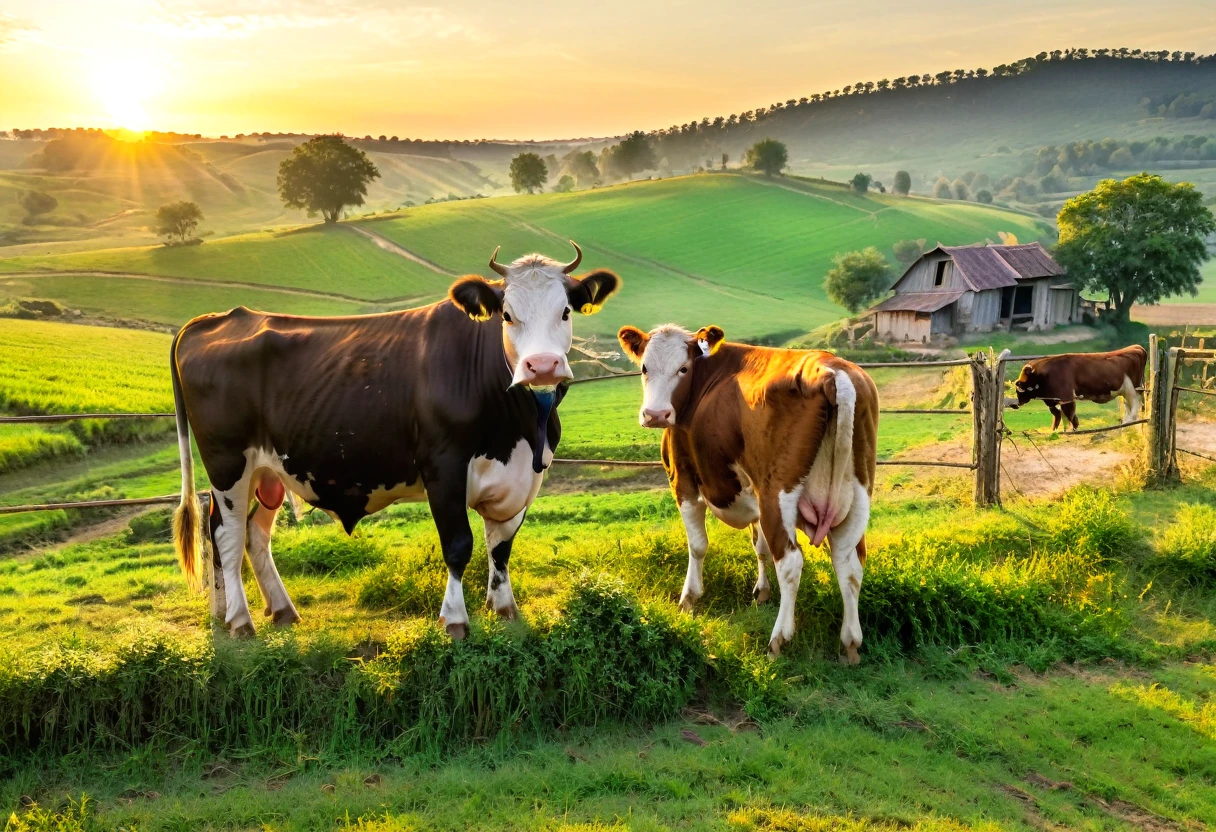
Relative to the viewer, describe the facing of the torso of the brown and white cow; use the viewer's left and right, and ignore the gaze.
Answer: facing away from the viewer and to the left of the viewer

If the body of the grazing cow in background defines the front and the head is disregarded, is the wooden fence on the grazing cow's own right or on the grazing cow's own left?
on the grazing cow's own left

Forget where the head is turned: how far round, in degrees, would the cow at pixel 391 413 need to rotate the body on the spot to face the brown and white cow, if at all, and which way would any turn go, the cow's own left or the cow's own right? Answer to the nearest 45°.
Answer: approximately 45° to the cow's own left

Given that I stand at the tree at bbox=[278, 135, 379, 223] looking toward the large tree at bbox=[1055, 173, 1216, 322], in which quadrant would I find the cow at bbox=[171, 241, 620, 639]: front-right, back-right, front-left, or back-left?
front-right

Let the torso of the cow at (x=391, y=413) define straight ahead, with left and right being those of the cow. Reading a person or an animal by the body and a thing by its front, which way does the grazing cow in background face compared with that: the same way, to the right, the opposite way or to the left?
the opposite way

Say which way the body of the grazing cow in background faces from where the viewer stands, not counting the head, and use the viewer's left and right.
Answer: facing to the left of the viewer

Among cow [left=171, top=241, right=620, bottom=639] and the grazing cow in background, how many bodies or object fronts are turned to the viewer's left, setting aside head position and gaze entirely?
1

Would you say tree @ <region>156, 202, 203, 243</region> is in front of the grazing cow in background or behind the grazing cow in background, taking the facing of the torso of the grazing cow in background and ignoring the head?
in front

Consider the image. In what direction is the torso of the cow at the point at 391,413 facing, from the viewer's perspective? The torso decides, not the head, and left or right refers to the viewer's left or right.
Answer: facing the viewer and to the right of the viewer

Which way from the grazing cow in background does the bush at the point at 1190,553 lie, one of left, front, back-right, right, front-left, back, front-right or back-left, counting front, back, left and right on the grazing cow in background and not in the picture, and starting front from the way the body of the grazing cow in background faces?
left

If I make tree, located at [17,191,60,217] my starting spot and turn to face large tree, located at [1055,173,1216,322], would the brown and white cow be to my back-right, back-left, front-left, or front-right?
front-right

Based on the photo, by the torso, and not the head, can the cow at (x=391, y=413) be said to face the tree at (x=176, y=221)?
no

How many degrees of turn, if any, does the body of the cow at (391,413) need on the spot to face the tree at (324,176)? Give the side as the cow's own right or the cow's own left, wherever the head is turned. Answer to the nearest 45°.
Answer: approximately 135° to the cow's own left
